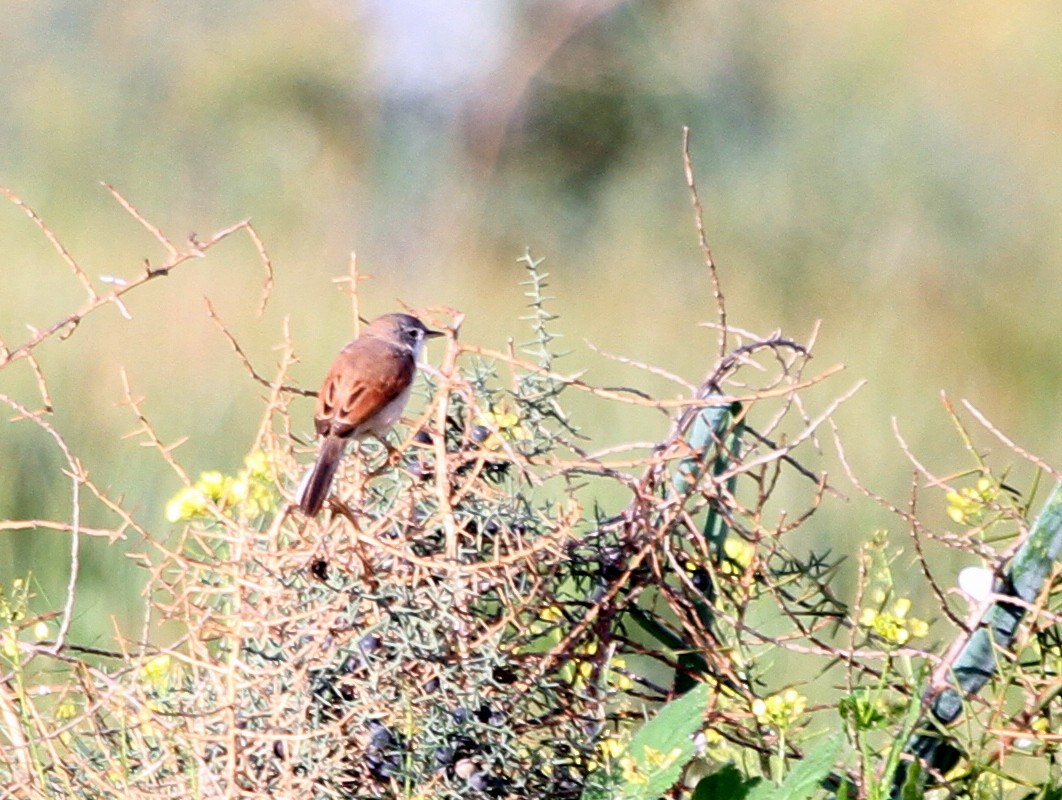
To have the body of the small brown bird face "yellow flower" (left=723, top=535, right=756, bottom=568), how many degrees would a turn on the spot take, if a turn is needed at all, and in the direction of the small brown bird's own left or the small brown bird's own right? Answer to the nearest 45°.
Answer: approximately 45° to the small brown bird's own right

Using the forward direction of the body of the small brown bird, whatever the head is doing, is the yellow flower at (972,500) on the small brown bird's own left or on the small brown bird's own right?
on the small brown bird's own right

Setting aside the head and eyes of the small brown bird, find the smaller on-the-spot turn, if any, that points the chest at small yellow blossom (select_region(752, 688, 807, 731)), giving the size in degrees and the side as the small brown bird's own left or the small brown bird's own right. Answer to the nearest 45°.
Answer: approximately 90° to the small brown bird's own right

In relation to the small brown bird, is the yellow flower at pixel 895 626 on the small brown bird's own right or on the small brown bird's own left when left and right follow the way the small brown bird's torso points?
on the small brown bird's own right

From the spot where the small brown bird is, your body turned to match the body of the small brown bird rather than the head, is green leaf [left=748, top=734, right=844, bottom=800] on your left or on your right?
on your right

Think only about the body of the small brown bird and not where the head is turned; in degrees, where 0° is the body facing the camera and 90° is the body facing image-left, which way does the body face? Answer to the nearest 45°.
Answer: approximately 225°
